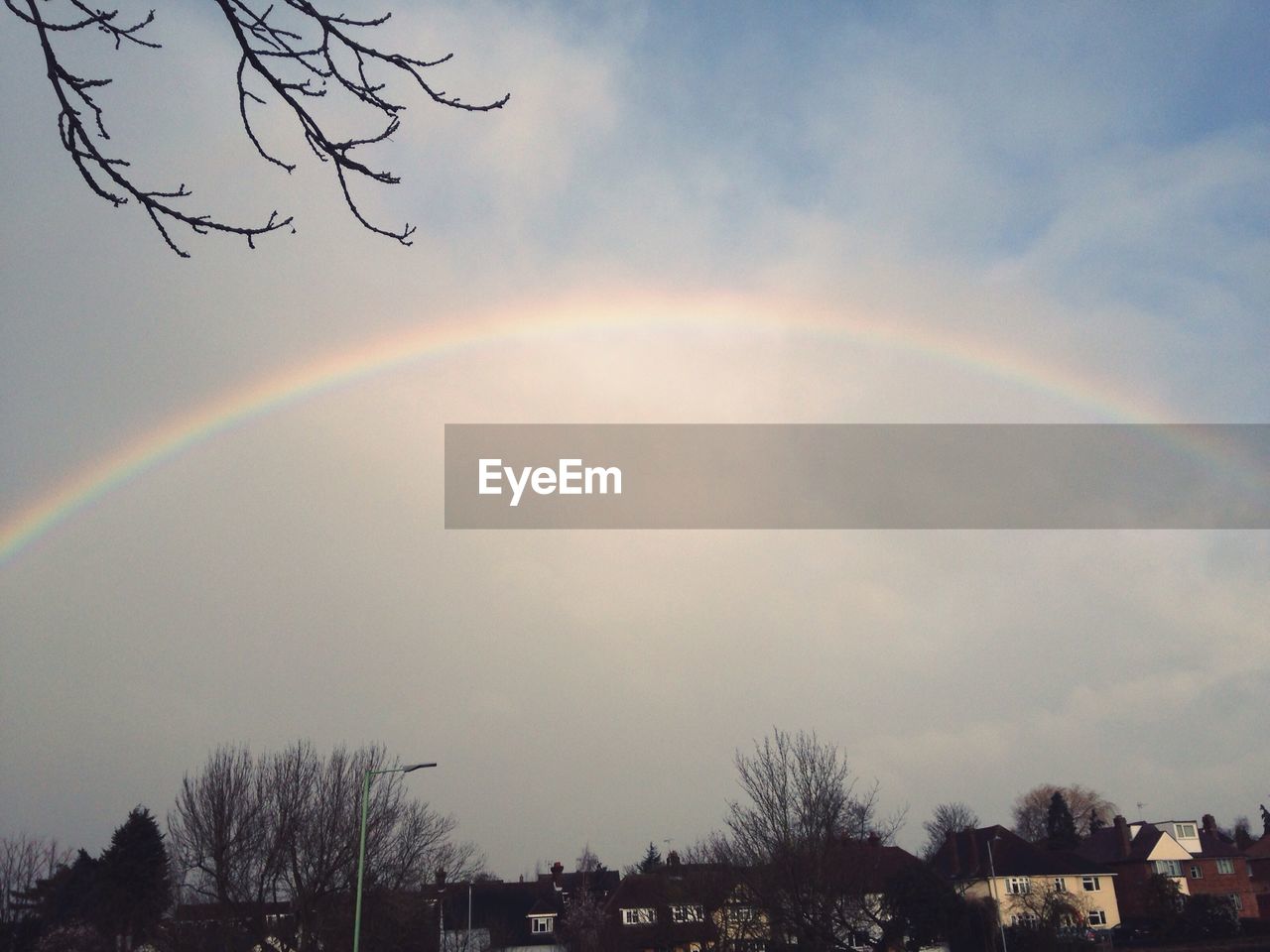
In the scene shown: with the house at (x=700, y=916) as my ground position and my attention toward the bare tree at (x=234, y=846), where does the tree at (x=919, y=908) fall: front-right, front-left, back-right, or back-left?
back-left

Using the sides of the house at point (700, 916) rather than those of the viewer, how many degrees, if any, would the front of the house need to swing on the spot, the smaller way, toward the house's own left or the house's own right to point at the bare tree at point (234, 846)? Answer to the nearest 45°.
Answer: approximately 45° to the house's own right

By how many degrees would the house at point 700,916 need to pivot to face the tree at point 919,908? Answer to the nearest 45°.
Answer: approximately 90° to its left

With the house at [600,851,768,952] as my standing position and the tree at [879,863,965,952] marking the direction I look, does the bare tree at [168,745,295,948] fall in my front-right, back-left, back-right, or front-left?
back-right

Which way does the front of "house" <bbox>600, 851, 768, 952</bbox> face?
toward the camera
